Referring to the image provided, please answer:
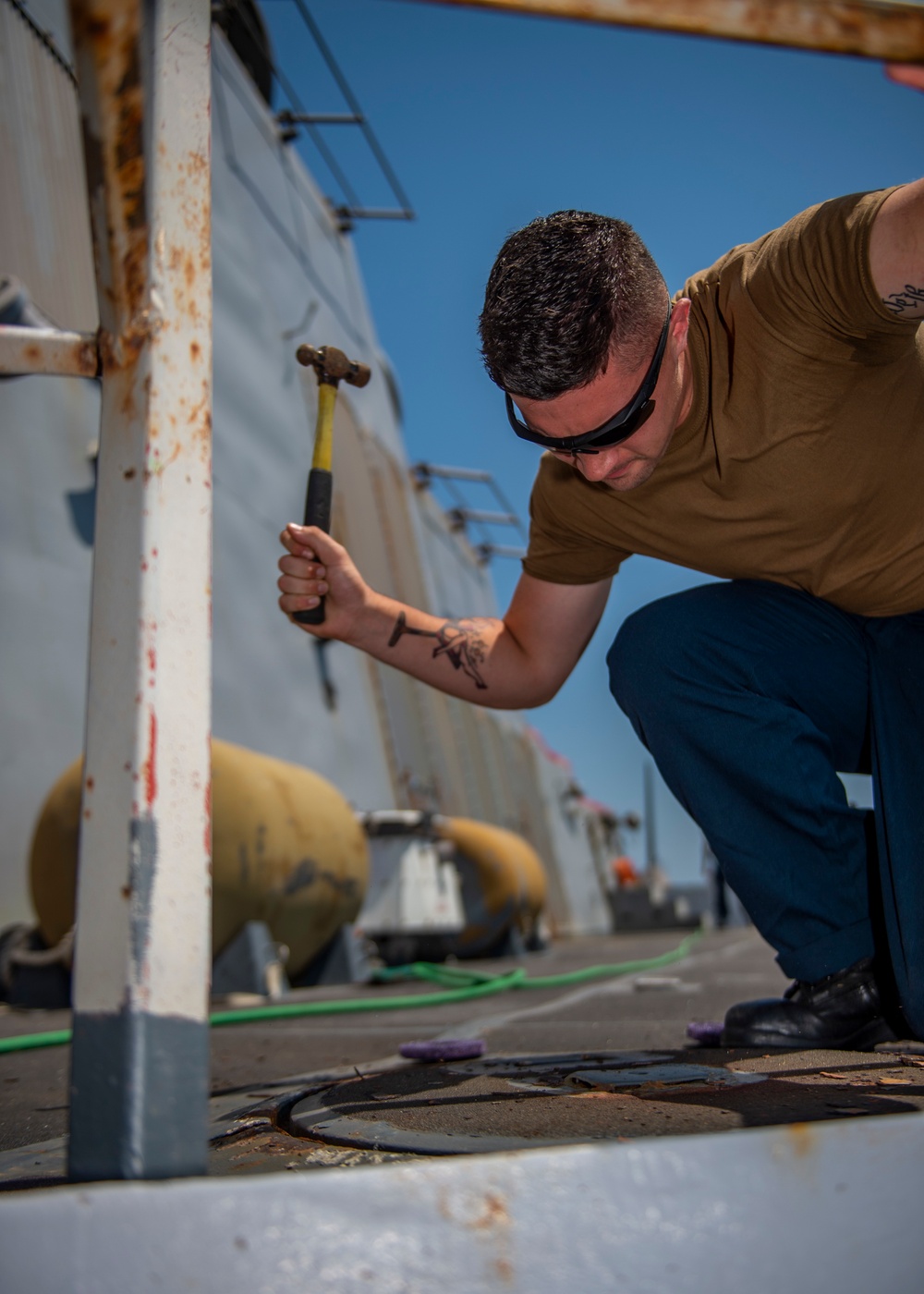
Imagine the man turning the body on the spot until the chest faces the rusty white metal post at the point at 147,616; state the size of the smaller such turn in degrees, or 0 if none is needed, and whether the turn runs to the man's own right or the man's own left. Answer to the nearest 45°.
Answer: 0° — they already face it

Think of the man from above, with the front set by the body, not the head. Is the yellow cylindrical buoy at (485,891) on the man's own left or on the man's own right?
on the man's own right

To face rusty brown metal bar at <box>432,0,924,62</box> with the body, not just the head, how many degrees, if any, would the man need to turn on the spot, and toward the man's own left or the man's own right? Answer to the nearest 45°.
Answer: approximately 45° to the man's own left

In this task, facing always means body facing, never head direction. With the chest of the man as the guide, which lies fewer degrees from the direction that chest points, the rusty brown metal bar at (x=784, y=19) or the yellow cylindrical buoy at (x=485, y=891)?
the rusty brown metal bar

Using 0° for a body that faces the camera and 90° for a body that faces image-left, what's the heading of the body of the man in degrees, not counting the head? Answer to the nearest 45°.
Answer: approximately 45°

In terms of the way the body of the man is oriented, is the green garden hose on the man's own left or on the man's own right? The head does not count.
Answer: on the man's own right

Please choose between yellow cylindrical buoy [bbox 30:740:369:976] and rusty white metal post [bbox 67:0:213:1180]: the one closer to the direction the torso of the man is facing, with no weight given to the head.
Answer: the rusty white metal post

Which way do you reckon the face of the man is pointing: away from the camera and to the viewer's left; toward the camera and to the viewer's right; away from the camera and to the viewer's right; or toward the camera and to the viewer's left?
toward the camera and to the viewer's left

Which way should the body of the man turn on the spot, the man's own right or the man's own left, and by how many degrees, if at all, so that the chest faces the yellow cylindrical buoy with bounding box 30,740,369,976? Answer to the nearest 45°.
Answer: approximately 90° to the man's own right

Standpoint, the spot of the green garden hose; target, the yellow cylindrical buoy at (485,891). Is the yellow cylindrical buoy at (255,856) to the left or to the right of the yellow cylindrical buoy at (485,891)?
left
